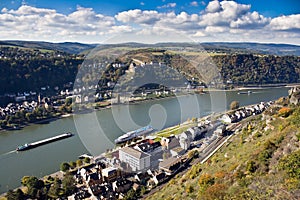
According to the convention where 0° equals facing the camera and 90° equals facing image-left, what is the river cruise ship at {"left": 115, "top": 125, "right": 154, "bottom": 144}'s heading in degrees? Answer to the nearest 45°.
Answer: approximately 45°

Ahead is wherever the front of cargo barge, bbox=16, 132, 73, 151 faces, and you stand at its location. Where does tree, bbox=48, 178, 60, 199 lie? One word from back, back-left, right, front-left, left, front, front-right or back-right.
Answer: back-right

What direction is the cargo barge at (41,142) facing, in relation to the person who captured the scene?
facing away from the viewer and to the right of the viewer

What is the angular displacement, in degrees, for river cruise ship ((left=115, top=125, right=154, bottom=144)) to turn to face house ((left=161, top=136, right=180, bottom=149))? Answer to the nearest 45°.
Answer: approximately 90° to its left

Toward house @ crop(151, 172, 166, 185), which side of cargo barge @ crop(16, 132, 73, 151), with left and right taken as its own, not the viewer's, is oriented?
right

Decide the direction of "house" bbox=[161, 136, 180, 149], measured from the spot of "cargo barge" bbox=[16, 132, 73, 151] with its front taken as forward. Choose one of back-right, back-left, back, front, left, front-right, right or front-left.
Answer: right

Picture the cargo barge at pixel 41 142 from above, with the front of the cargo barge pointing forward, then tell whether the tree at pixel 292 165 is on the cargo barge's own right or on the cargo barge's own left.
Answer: on the cargo barge's own right

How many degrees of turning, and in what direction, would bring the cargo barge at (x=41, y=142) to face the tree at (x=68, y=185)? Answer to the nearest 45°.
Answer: approximately 135° to its right

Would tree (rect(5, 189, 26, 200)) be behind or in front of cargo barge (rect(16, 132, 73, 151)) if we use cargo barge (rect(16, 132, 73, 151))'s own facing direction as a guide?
behind

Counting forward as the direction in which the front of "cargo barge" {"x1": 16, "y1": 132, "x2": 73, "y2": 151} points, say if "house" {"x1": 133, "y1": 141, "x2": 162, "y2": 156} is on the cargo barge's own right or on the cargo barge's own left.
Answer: on the cargo barge's own right

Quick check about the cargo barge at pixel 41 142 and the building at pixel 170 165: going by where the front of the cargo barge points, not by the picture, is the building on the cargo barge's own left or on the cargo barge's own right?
on the cargo barge's own right
